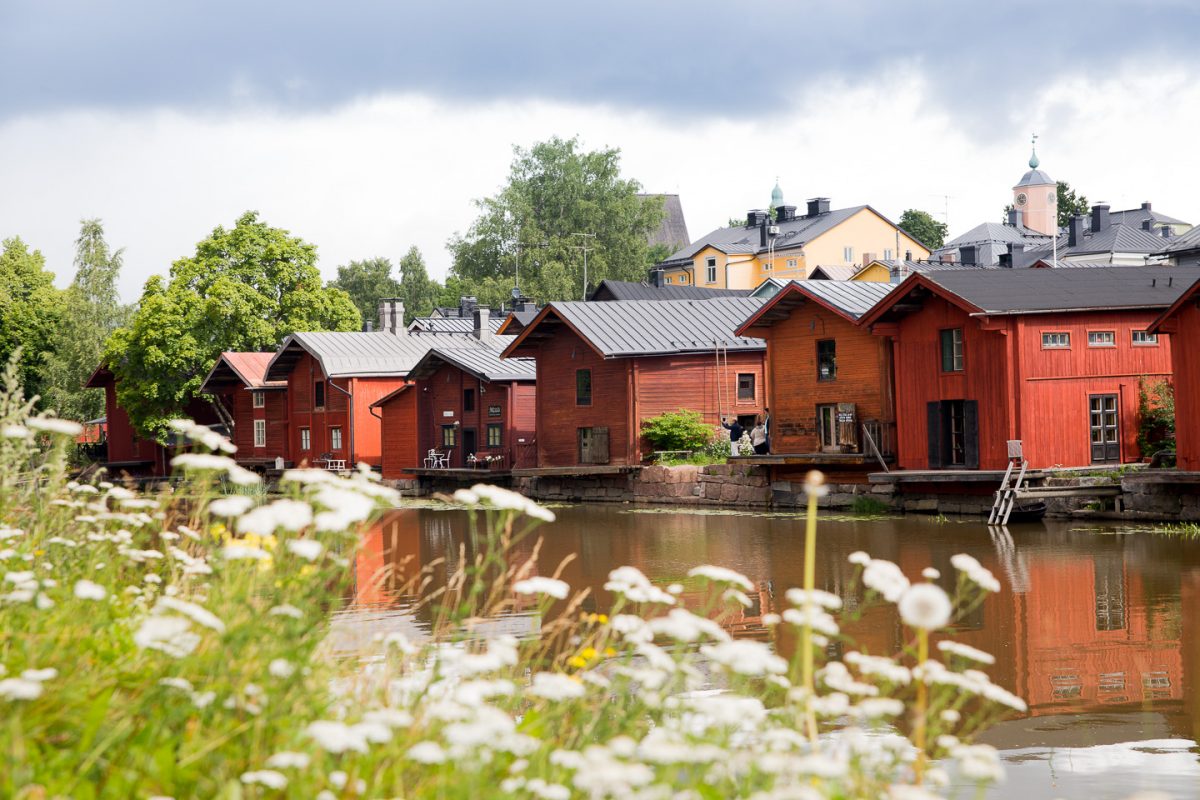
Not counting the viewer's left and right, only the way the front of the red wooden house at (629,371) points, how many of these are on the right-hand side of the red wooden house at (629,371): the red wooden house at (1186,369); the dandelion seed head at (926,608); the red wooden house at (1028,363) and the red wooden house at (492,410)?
1

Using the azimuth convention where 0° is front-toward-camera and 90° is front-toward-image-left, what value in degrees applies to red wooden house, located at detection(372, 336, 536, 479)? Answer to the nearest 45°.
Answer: approximately 45°

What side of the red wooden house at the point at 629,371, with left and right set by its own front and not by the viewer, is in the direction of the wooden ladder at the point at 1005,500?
left

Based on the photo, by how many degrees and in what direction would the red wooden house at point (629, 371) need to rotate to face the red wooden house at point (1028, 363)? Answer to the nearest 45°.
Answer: approximately 90° to its left

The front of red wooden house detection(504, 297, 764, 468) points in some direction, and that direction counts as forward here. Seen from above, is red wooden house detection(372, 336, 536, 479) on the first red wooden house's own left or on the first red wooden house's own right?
on the first red wooden house's own right

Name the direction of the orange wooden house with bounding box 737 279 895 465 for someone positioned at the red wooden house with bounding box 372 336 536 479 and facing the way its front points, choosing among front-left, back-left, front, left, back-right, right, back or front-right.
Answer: left

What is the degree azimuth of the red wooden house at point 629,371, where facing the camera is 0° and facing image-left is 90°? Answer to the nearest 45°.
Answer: approximately 45°

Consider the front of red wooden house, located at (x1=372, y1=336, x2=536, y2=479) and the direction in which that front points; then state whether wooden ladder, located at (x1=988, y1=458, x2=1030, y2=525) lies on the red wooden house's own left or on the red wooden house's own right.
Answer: on the red wooden house's own left

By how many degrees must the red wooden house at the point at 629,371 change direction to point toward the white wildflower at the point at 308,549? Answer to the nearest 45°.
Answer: approximately 45° to its left

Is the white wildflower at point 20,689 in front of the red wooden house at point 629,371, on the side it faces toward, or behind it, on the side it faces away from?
in front

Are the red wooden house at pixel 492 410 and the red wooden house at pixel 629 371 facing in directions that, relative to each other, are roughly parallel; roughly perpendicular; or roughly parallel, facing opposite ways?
roughly parallel

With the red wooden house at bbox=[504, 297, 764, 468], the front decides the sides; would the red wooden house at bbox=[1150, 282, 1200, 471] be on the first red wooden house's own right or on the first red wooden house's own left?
on the first red wooden house's own left

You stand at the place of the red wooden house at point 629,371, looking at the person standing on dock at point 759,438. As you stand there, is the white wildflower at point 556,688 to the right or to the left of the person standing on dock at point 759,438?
right

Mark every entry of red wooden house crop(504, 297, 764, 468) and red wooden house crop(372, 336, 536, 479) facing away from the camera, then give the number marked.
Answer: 0

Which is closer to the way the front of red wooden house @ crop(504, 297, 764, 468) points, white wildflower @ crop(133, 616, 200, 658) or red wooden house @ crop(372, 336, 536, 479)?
the white wildflower

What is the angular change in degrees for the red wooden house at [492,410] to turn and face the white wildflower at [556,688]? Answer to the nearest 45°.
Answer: approximately 45° to its left
